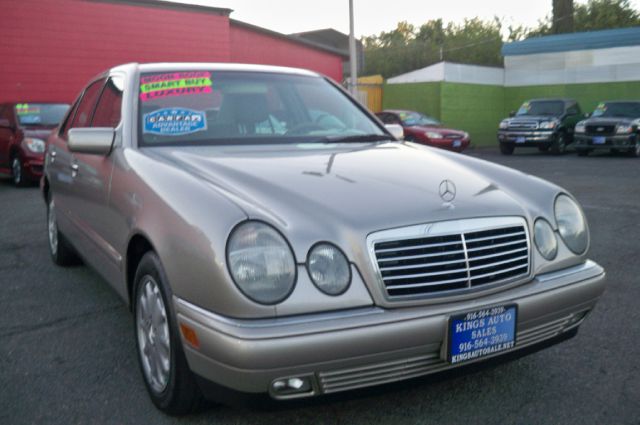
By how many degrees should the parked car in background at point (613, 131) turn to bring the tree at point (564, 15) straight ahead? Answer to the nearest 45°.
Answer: approximately 135° to its right

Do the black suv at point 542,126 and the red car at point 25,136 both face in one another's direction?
no

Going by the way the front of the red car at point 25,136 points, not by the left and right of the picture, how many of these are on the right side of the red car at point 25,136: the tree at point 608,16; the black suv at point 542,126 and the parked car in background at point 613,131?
0

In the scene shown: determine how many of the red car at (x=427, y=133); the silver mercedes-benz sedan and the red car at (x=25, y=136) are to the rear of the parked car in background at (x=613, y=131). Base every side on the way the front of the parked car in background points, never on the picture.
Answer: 0

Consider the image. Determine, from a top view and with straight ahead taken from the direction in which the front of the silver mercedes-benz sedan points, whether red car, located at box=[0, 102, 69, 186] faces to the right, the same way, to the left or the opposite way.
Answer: the same way

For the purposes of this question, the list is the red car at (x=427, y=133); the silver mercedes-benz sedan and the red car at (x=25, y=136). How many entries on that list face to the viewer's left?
0

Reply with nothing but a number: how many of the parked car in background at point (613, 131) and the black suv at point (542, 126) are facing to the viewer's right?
0

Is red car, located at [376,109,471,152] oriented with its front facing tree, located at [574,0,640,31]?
no

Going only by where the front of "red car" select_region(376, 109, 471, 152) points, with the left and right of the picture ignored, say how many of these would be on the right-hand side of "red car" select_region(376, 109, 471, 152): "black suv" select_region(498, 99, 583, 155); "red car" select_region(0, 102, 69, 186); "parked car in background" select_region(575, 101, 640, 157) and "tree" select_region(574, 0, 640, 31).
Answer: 1

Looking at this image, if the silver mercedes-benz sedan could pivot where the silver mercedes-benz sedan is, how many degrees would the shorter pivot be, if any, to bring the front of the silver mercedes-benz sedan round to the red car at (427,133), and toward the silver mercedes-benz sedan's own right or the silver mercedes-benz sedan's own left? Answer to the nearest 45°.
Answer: approximately 135° to the silver mercedes-benz sedan's own left

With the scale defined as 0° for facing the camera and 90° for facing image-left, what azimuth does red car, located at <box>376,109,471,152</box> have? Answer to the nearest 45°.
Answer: approximately 315°

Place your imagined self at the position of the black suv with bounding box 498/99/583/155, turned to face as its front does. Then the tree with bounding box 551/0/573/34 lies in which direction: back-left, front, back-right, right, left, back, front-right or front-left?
back-right

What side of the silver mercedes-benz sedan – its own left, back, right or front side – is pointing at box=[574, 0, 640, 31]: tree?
left

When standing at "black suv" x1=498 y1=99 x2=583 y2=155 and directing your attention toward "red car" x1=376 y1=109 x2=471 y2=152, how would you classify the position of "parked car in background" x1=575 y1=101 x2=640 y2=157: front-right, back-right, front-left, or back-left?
back-left

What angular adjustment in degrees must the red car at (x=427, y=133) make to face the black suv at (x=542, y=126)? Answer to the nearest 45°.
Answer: approximately 90° to its left

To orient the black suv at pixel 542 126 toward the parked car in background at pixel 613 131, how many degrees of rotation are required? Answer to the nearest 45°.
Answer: approximately 90° to its left

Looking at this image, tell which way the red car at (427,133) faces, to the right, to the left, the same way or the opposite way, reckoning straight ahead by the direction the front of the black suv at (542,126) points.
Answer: to the left
